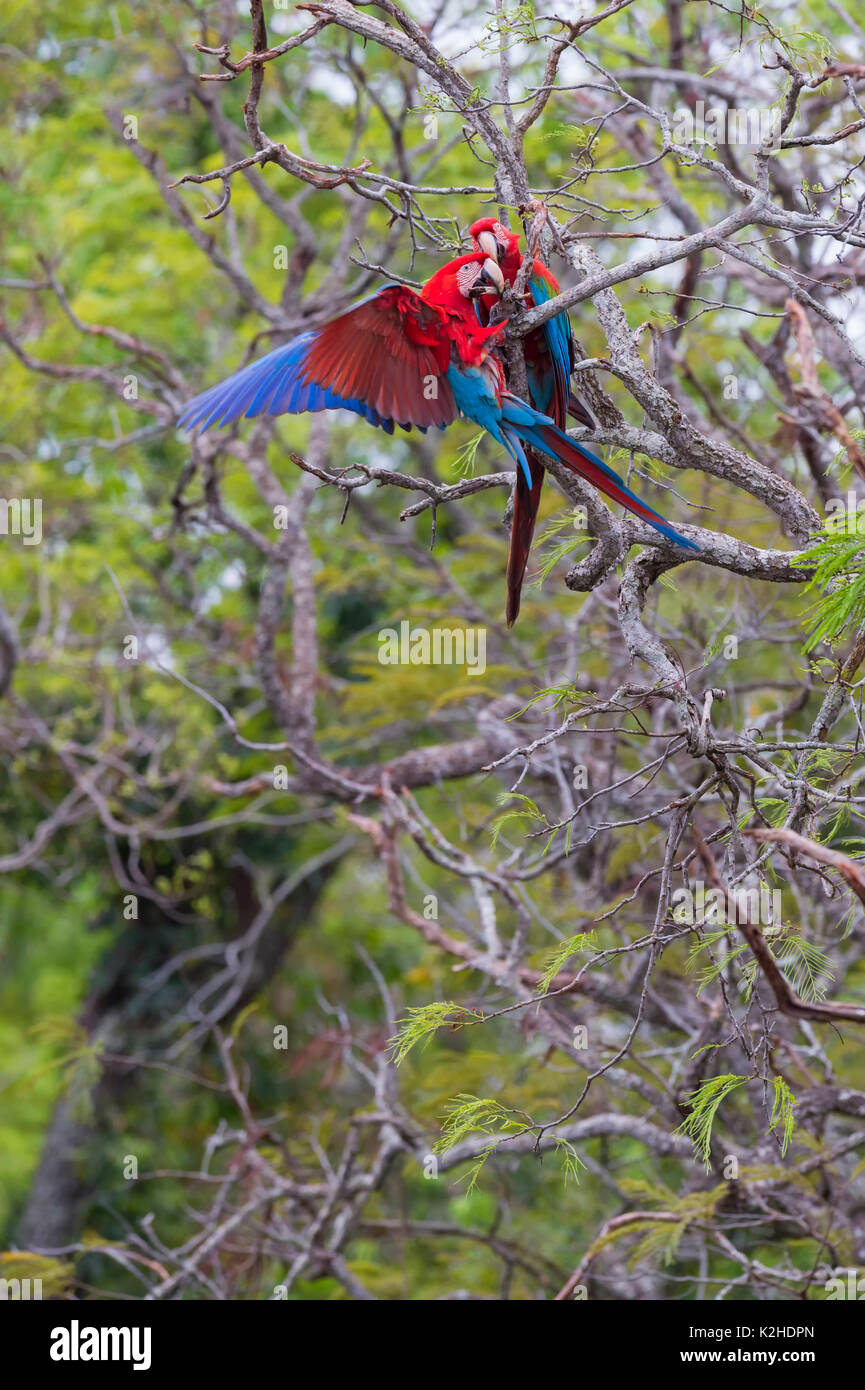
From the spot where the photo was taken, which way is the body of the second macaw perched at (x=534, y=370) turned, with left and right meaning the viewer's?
facing the viewer and to the left of the viewer

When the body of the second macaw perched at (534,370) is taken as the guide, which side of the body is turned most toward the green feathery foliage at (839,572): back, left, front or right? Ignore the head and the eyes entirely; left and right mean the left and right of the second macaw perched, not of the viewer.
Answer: left
